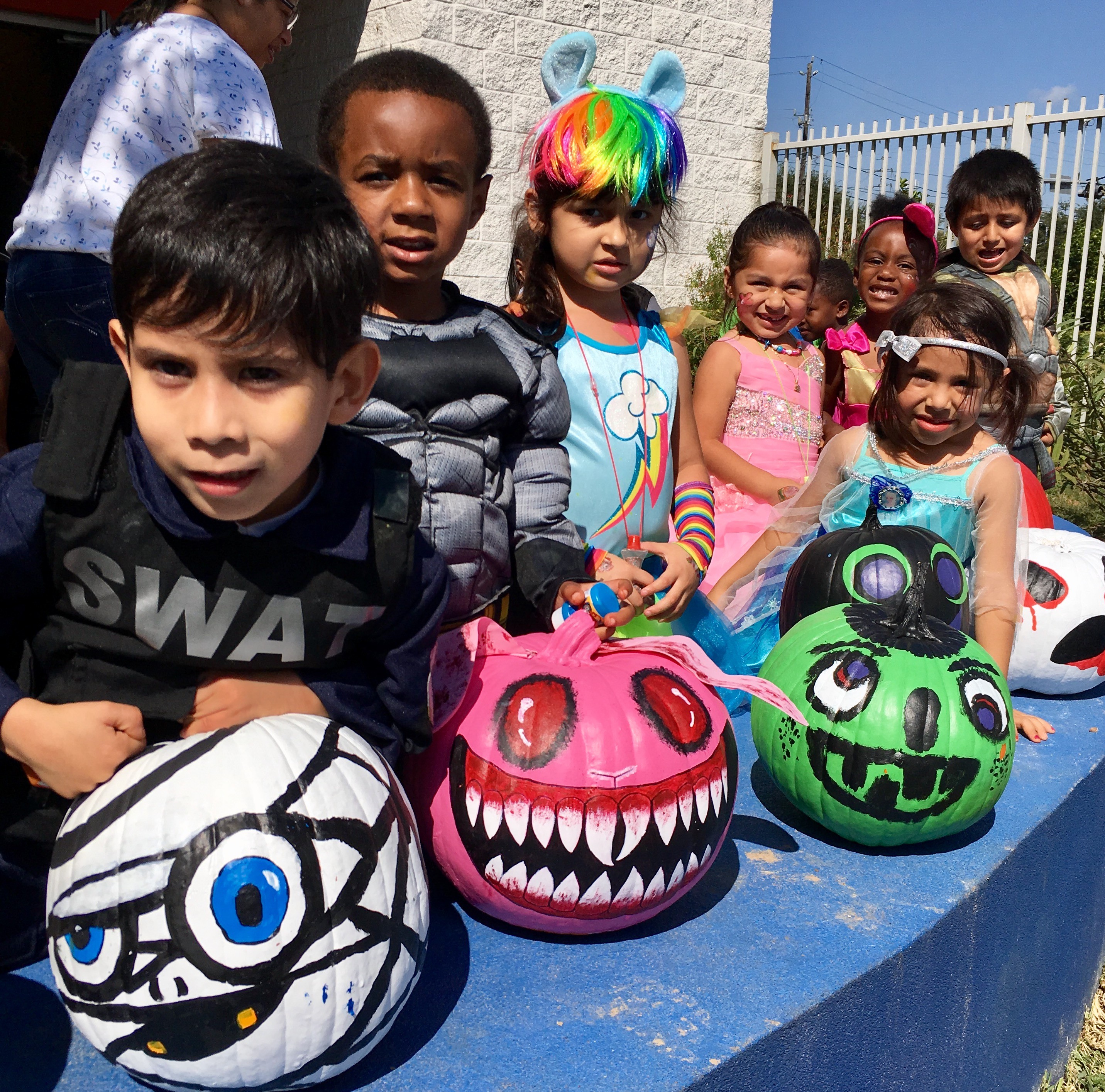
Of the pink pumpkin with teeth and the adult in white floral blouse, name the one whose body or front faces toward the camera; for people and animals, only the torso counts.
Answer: the pink pumpkin with teeth

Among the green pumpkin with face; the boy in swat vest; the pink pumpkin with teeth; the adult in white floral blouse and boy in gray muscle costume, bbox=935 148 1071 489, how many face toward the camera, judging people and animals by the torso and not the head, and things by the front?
4

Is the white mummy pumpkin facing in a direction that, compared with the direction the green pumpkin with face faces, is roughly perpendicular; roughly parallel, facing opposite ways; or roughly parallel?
roughly parallel

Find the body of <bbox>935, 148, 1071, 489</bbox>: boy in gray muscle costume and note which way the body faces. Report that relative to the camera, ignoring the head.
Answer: toward the camera

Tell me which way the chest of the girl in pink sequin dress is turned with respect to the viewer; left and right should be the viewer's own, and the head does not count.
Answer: facing the viewer and to the right of the viewer

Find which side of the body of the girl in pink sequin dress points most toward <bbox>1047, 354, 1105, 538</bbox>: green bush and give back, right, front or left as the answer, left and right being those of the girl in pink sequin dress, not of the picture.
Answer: left

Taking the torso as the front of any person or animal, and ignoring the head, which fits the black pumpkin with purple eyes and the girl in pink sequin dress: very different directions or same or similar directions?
same or similar directions

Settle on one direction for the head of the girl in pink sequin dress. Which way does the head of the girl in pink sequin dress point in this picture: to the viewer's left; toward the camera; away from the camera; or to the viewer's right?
toward the camera

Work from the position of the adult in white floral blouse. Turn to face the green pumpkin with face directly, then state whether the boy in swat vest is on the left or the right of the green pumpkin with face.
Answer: right

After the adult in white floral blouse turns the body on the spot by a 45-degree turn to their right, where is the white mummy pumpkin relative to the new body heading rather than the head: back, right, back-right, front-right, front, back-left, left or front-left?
right

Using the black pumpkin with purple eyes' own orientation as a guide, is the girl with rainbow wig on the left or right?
on its right

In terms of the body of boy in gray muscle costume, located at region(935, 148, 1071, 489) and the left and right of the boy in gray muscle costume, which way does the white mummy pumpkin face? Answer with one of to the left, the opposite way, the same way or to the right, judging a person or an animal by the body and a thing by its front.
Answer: the same way

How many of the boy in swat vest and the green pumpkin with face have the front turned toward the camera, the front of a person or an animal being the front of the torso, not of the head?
2

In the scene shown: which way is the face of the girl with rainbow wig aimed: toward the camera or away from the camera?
toward the camera

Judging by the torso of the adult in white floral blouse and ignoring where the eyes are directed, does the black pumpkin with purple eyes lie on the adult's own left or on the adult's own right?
on the adult's own right

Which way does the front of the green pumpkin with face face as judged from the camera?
facing the viewer

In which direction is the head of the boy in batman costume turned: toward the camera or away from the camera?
toward the camera
